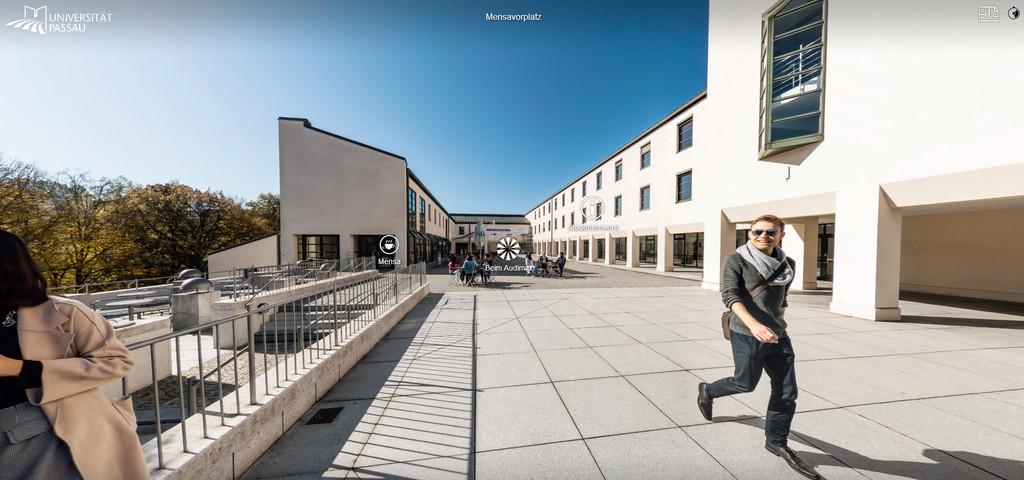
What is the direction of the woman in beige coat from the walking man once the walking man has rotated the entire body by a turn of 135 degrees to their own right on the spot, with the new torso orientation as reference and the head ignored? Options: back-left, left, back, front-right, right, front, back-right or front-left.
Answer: front-left

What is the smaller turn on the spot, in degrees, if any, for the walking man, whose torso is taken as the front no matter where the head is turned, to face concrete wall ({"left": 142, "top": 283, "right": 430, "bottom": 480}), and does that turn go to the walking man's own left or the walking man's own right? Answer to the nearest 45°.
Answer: approximately 90° to the walking man's own right

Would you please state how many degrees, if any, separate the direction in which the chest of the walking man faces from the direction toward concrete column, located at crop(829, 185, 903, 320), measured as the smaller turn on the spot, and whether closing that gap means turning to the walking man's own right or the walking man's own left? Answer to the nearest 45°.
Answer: approximately 135° to the walking man's own left

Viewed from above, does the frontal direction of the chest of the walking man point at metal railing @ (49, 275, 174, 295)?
no

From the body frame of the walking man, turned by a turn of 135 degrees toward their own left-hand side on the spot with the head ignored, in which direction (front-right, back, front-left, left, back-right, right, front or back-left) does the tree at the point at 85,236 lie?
left

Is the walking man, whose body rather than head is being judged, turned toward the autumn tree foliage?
no

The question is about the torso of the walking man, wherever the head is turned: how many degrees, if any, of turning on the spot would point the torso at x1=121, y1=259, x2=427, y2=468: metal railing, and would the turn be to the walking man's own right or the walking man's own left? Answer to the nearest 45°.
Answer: approximately 135° to the walking man's own right

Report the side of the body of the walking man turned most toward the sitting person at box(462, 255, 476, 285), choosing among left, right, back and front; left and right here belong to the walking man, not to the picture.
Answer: back

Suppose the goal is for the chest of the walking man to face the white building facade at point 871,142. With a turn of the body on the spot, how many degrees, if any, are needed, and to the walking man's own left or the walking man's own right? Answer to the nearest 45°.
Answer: approximately 135° to the walking man's own left

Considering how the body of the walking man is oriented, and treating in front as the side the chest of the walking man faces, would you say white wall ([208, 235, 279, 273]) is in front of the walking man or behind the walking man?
behind
